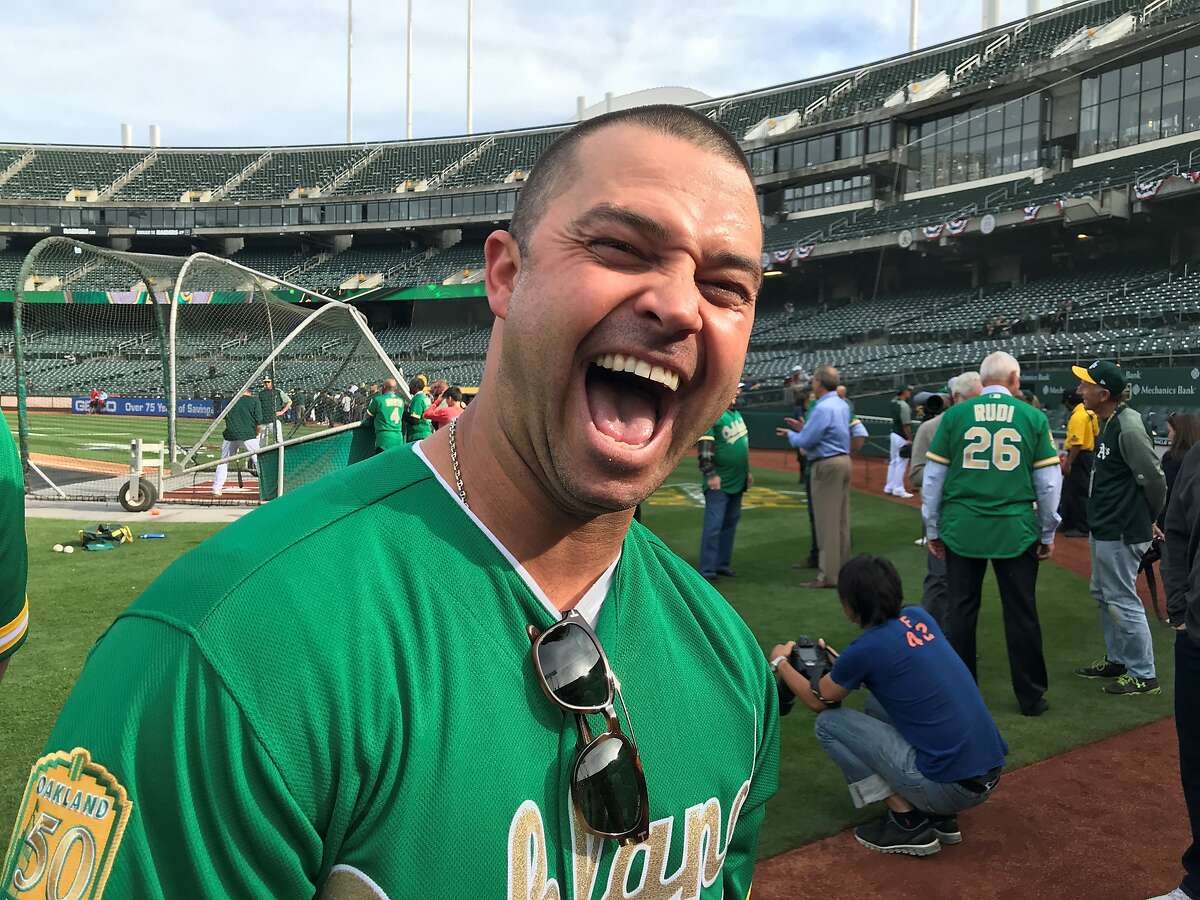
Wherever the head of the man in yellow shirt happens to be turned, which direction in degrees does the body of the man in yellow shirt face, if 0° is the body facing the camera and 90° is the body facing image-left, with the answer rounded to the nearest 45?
approximately 90°

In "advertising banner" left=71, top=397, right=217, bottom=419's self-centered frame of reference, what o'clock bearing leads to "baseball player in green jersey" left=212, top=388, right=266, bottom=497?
The baseball player in green jersey is roughly at 12 o'clock from the advertising banner.

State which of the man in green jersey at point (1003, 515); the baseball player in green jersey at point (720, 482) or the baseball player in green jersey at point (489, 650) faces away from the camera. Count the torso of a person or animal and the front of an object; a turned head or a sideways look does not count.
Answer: the man in green jersey

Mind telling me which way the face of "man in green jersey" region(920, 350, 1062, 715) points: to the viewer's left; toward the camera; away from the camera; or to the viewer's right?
away from the camera

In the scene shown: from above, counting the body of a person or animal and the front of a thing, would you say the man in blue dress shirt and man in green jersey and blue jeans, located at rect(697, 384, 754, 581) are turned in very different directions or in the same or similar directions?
very different directions

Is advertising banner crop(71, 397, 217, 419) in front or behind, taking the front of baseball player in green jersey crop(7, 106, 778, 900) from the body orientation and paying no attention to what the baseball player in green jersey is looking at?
behind

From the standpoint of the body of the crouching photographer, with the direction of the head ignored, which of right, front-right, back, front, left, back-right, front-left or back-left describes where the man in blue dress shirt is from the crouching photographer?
front-right

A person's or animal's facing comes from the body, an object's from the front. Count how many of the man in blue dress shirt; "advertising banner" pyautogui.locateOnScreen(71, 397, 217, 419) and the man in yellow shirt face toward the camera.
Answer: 1

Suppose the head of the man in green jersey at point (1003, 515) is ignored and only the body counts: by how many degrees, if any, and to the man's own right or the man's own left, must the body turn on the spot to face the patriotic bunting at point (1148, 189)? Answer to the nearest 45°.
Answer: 0° — they already face it

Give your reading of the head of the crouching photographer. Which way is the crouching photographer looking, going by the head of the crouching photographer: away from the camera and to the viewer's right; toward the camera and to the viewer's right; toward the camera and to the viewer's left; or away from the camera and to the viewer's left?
away from the camera and to the viewer's left

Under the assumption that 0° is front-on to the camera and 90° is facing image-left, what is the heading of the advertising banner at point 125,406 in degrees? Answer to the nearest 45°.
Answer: approximately 0°

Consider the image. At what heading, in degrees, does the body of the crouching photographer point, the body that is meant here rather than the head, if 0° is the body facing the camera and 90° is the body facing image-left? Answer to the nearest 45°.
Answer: approximately 135°
